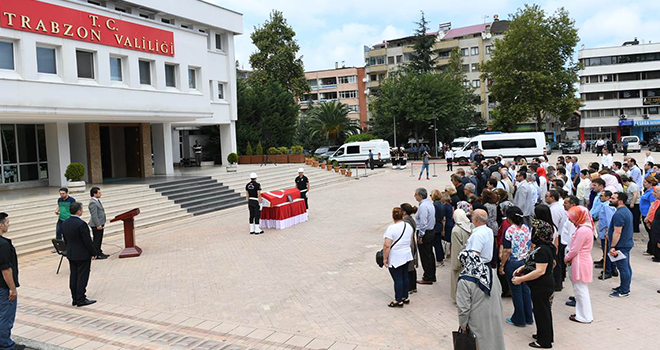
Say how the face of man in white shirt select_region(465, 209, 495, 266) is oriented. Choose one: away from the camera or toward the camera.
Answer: away from the camera

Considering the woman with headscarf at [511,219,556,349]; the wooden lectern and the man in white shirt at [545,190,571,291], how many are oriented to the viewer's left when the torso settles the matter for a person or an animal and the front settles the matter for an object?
2

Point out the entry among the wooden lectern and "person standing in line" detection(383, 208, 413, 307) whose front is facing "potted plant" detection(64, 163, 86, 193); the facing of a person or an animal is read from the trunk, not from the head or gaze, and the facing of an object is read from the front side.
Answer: the person standing in line

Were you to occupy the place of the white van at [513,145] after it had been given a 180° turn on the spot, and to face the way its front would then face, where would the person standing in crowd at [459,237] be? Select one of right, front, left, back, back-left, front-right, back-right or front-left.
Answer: right

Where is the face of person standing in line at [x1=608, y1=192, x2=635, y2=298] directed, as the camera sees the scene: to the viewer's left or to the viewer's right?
to the viewer's left

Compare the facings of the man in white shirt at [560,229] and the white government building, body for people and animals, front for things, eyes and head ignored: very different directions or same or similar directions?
very different directions

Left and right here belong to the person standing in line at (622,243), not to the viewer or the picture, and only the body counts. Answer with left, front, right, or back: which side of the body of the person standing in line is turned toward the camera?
left

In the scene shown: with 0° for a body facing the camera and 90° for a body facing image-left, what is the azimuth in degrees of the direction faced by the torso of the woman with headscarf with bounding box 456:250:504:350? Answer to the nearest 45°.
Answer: approximately 135°

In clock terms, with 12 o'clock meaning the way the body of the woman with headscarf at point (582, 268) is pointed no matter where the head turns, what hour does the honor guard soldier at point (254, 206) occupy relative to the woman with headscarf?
The honor guard soldier is roughly at 1 o'clock from the woman with headscarf.

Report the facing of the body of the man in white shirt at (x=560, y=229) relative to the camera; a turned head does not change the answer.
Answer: to the viewer's left

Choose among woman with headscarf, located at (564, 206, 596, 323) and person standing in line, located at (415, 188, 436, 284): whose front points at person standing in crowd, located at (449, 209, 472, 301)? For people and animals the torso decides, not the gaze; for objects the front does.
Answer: the woman with headscarf
